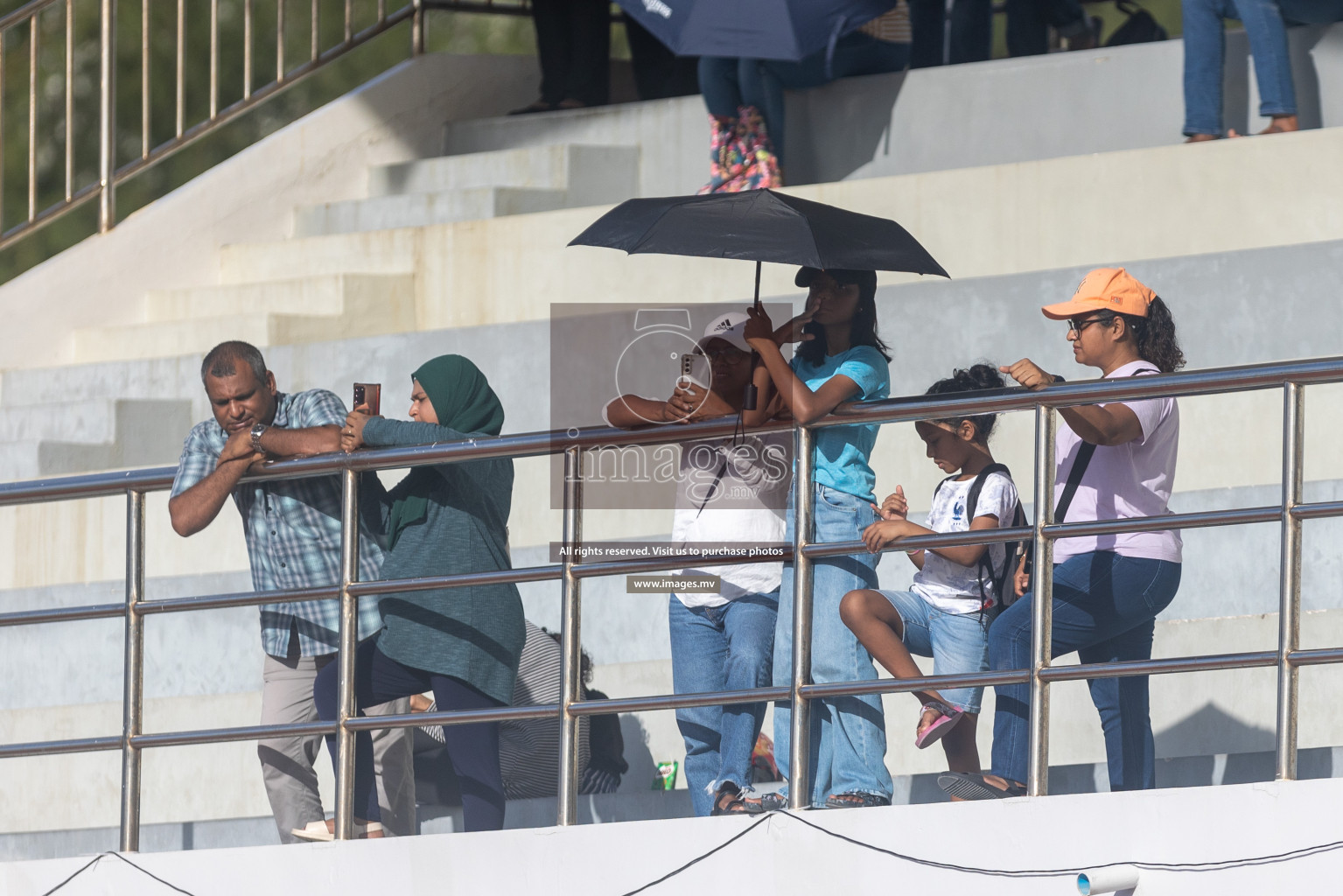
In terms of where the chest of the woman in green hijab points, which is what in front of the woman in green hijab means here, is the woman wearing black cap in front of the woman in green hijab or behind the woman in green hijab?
behind

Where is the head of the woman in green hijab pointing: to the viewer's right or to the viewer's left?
to the viewer's left

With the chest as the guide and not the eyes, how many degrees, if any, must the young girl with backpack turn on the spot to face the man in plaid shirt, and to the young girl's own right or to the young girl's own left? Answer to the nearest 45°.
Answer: approximately 45° to the young girl's own right

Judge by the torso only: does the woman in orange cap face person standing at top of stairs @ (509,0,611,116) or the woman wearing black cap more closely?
the woman wearing black cap

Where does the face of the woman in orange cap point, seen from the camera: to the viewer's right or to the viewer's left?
to the viewer's left

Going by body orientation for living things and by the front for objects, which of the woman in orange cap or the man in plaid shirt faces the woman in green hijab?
the woman in orange cap

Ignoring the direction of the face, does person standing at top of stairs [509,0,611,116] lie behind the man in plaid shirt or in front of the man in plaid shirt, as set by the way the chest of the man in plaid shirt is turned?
behind

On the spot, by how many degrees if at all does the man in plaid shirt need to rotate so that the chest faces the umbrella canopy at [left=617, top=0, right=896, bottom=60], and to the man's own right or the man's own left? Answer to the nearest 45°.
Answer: approximately 180°

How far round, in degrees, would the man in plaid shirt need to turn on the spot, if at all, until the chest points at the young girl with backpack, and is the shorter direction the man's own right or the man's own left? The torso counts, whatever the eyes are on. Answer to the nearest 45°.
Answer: approximately 90° to the man's own left

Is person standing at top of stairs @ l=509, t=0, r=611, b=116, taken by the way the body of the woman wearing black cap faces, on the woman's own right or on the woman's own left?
on the woman's own right

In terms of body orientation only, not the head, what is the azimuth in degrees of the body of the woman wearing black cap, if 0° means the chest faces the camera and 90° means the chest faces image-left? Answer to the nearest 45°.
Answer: approximately 45°

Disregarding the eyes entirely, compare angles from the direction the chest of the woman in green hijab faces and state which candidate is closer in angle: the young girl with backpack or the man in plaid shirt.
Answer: the man in plaid shirt

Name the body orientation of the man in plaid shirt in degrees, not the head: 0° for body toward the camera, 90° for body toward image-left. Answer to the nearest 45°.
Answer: approximately 45°
